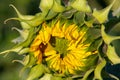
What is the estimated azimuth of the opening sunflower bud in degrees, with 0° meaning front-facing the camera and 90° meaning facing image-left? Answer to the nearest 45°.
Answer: approximately 0°
